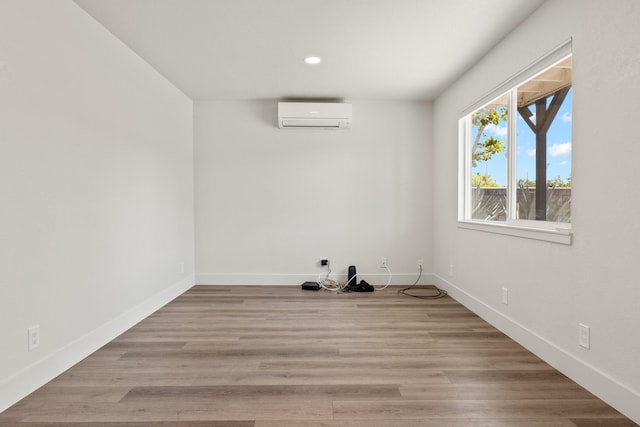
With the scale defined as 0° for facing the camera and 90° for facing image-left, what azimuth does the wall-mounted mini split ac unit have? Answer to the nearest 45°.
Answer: approximately 0°
